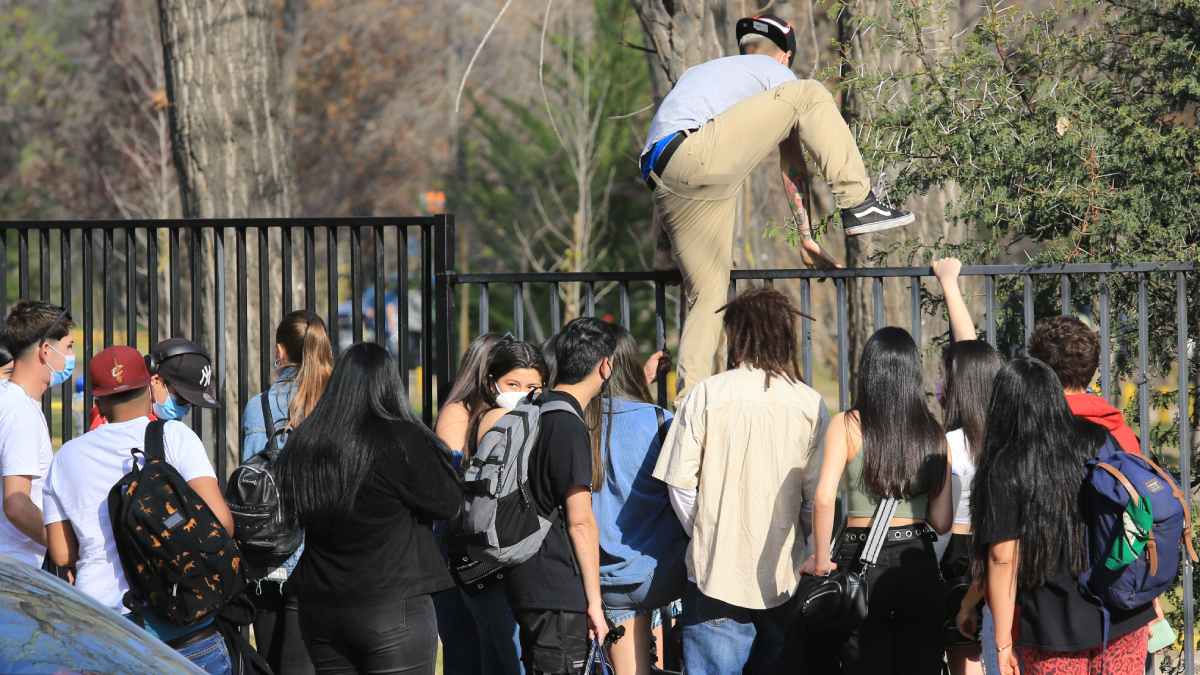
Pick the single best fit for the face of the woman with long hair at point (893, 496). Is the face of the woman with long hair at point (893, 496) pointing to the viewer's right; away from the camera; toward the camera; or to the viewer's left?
away from the camera

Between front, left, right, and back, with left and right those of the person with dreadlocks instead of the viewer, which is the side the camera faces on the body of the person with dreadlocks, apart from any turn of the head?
back

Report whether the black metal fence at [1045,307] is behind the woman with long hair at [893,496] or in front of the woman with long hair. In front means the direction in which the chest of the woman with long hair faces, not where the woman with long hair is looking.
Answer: in front

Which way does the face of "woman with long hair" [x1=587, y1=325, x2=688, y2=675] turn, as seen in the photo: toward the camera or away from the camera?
away from the camera

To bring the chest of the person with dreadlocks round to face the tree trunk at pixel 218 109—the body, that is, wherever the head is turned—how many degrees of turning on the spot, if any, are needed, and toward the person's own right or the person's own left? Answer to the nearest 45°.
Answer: approximately 45° to the person's own left

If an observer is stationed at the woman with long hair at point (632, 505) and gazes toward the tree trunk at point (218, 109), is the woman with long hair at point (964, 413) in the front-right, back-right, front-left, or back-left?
back-right

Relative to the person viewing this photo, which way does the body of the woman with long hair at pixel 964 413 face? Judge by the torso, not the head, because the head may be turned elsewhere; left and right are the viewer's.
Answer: facing away from the viewer

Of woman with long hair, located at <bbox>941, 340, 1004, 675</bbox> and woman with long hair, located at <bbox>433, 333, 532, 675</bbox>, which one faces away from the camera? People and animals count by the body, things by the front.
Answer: woman with long hair, located at <bbox>941, 340, 1004, 675</bbox>

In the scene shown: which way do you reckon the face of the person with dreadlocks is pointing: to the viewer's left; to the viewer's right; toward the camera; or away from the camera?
away from the camera

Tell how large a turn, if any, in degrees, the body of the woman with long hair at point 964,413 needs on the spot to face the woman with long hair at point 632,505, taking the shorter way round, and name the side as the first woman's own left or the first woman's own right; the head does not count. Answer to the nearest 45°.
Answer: approximately 90° to the first woman's own left

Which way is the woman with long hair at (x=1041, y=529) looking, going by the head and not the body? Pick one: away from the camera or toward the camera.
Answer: away from the camera

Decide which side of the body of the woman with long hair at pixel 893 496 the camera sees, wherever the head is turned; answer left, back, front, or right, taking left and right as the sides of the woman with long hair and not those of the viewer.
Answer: back

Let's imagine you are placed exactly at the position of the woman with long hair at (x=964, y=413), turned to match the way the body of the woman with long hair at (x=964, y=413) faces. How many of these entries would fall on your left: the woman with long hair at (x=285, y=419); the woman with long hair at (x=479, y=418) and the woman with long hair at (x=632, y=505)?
3

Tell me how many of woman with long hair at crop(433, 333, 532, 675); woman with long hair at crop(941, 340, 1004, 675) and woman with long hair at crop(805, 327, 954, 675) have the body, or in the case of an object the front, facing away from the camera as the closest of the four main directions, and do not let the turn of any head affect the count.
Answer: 2
